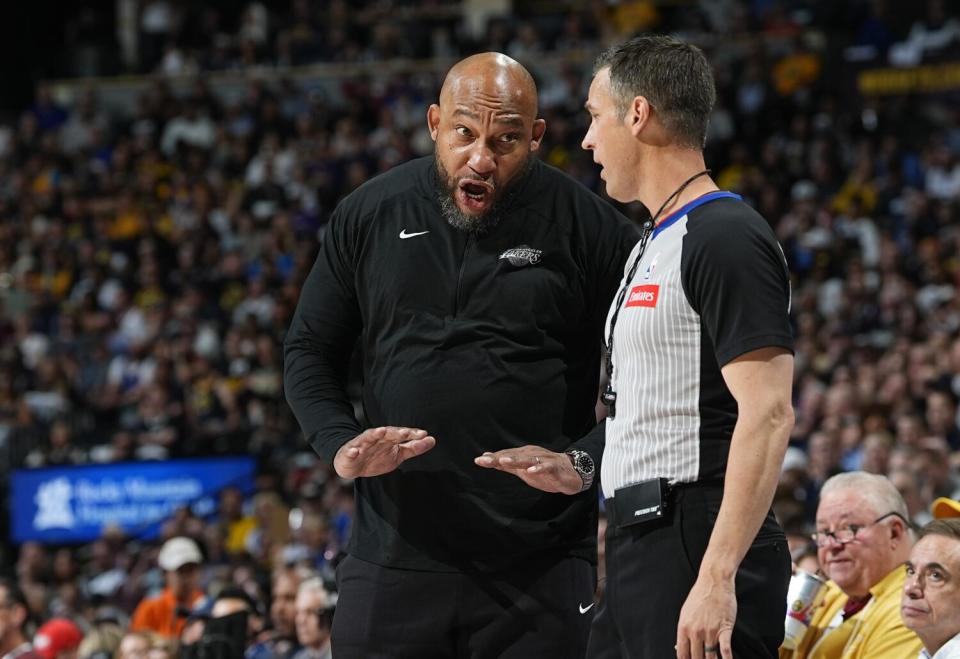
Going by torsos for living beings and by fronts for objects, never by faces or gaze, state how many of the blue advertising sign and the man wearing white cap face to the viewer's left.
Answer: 0

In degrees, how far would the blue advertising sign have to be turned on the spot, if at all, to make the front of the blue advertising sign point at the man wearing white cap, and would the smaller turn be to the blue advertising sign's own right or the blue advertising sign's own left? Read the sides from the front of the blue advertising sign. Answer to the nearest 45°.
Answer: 0° — it already faces them

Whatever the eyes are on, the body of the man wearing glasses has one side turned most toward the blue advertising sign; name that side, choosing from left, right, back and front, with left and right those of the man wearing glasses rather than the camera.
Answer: right

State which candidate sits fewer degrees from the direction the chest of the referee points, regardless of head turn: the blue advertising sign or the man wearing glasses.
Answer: the blue advertising sign

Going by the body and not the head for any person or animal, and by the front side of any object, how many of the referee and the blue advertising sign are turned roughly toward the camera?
1

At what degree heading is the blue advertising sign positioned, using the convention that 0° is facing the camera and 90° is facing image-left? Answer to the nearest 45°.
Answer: approximately 0°

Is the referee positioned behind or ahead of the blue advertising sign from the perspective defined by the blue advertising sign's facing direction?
ahead

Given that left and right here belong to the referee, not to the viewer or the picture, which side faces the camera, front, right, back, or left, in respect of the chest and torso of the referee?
left

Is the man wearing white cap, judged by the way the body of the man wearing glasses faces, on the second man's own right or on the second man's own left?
on the second man's own right

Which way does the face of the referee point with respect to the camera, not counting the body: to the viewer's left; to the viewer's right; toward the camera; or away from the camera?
to the viewer's left
